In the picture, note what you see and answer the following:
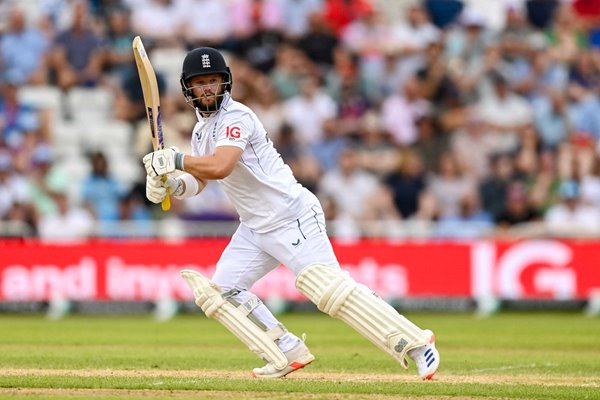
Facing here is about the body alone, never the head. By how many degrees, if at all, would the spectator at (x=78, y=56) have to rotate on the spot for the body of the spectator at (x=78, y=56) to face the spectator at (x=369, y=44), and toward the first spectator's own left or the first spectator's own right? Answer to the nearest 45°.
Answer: approximately 90° to the first spectator's own left

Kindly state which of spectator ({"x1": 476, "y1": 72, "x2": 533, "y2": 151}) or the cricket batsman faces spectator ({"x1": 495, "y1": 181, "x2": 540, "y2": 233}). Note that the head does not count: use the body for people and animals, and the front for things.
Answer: spectator ({"x1": 476, "y1": 72, "x2": 533, "y2": 151})

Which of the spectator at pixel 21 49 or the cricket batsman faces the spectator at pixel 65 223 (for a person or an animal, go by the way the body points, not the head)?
the spectator at pixel 21 49

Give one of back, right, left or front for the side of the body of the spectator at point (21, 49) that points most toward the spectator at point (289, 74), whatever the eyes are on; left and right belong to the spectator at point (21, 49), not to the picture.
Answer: left

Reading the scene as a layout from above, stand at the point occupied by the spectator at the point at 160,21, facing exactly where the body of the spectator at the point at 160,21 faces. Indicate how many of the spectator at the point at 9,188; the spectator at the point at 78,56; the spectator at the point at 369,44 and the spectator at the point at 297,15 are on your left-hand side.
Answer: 2

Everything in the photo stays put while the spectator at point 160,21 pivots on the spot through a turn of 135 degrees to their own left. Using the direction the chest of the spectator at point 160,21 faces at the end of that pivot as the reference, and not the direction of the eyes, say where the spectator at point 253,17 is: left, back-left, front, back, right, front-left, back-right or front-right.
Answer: front-right

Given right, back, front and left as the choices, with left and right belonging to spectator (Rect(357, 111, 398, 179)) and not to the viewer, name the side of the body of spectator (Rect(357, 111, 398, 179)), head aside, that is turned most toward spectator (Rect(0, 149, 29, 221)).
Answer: right

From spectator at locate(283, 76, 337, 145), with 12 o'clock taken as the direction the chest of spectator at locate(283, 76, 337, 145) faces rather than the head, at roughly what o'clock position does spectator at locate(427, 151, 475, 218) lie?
spectator at locate(427, 151, 475, 218) is roughly at 10 o'clock from spectator at locate(283, 76, 337, 145).
